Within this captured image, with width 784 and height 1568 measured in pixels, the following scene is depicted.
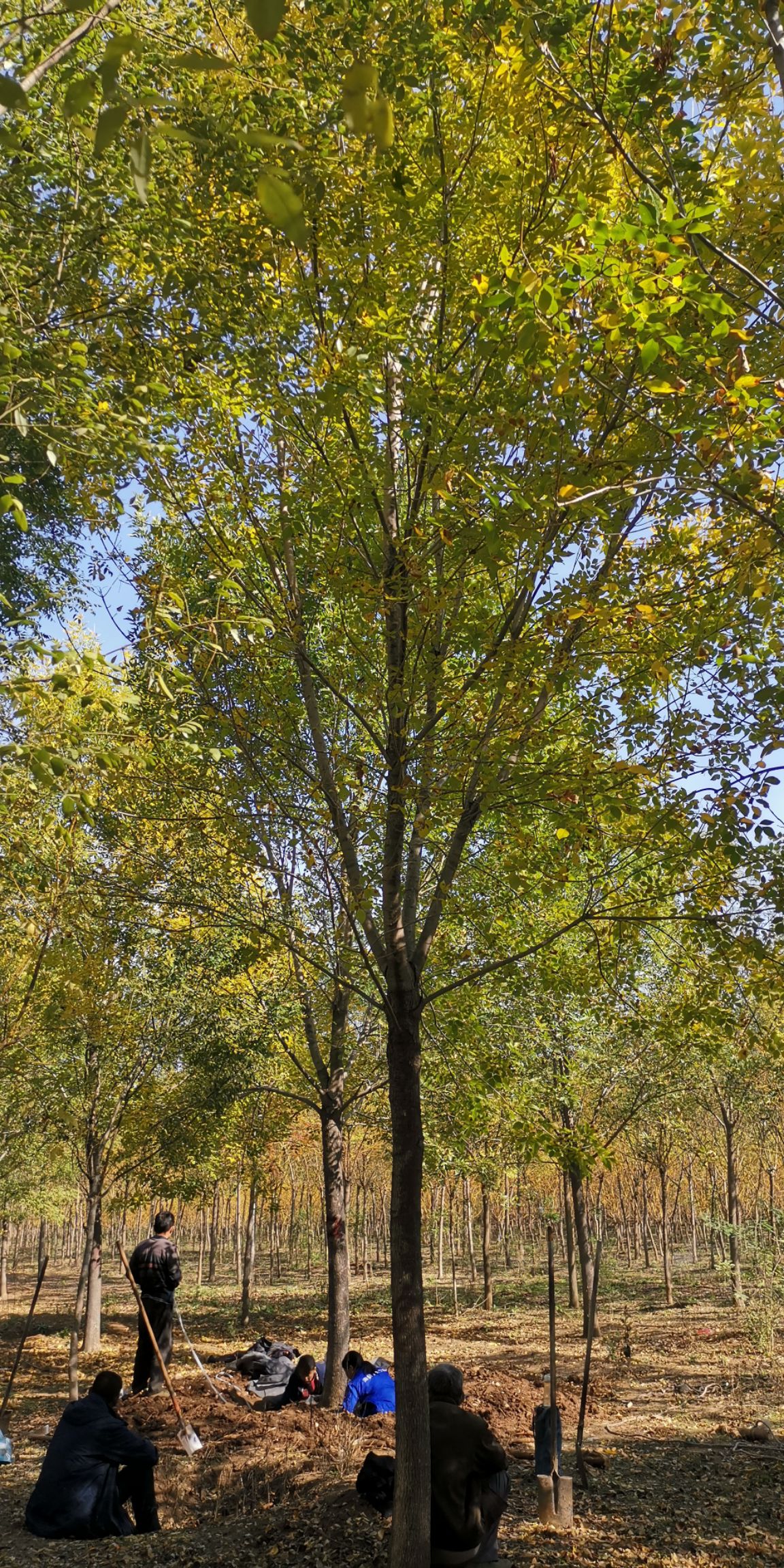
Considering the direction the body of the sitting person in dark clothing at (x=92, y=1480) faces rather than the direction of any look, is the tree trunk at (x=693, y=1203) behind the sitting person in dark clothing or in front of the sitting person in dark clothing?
in front

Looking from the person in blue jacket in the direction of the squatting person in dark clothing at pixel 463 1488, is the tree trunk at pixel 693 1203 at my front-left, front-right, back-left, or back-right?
back-left

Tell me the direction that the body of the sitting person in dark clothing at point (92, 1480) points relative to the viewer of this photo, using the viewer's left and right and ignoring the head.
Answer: facing away from the viewer and to the right of the viewer

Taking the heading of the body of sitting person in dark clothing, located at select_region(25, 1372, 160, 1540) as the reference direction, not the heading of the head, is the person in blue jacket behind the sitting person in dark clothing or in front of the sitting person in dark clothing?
in front

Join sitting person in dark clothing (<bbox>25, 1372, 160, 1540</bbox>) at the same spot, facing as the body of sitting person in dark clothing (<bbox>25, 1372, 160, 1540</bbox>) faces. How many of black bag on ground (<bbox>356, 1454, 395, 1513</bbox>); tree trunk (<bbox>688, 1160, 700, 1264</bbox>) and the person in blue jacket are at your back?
0

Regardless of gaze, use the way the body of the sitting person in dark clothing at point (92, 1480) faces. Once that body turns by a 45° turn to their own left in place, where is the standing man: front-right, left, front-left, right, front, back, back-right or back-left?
front
